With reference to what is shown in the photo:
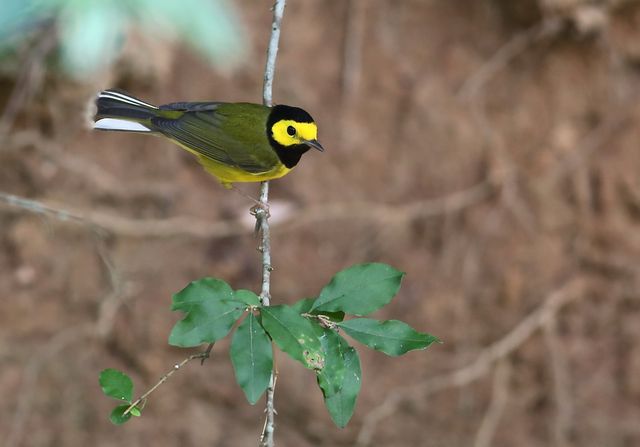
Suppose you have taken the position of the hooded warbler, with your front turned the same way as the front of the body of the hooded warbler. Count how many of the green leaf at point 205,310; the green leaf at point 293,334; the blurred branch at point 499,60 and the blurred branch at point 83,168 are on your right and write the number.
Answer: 2

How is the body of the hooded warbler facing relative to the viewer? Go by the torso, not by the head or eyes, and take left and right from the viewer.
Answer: facing to the right of the viewer

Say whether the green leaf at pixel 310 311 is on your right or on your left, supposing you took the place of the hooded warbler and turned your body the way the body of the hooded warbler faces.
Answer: on your right

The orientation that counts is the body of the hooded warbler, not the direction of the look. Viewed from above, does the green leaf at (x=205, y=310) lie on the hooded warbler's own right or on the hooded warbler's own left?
on the hooded warbler's own right

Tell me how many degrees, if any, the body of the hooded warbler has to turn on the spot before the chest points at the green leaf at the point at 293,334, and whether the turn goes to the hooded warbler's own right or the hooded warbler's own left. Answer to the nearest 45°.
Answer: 0° — it already faces it

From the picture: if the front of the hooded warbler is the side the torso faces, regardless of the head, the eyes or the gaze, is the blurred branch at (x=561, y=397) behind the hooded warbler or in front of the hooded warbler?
in front
